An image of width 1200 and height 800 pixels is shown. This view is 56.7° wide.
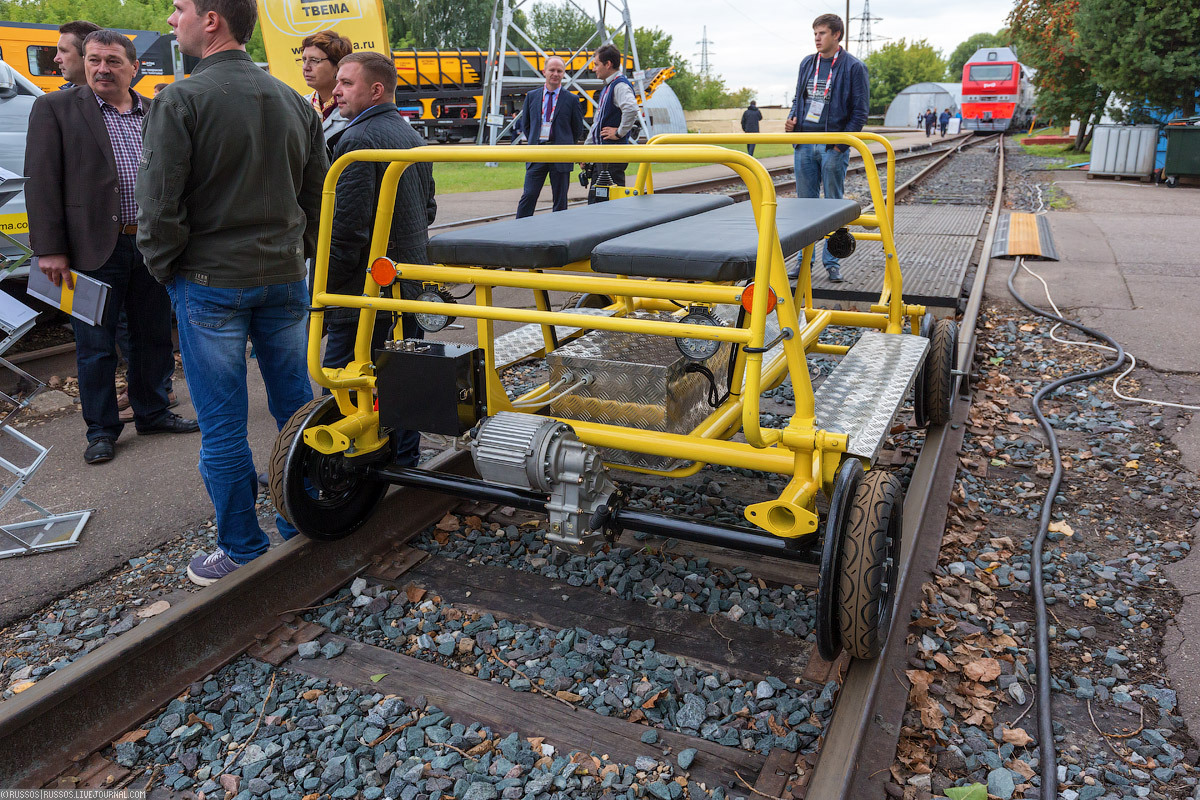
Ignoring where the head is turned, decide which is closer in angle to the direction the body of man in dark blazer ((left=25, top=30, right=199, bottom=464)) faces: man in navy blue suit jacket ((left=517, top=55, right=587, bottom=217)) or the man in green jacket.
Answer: the man in green jacket

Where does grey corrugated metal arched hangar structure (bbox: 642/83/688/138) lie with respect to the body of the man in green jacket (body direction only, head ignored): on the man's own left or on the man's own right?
on the man's own right

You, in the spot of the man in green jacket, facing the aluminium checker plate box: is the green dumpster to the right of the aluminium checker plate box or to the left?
left

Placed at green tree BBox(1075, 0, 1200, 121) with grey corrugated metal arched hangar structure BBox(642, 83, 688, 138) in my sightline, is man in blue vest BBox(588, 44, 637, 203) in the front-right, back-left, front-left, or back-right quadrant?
back-left

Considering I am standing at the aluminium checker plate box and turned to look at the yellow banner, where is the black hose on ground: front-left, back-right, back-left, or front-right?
back-right

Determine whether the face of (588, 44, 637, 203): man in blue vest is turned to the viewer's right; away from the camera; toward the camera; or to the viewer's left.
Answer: to the viewer's left

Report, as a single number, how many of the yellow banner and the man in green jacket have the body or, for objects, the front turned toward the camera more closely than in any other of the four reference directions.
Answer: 1

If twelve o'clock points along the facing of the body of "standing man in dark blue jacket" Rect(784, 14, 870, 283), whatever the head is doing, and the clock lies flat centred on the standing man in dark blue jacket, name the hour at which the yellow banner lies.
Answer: The yellow banner is roughly at 2 o'clock from the standing man in dark blue jacket.

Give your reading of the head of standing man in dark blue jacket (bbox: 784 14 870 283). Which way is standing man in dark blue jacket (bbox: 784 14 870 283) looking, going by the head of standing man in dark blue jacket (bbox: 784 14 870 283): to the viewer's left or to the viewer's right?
to the viewer's left

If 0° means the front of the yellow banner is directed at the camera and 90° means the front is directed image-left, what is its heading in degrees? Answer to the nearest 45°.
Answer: approximately 0°
